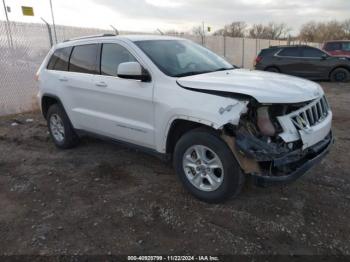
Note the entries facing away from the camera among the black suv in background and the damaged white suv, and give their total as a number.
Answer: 0

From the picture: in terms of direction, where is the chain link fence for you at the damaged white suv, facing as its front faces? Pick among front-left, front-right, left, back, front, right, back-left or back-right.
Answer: back

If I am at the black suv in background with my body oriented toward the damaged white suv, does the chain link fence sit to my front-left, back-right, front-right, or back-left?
front-right

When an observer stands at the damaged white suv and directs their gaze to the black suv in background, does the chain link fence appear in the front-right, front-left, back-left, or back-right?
front-left

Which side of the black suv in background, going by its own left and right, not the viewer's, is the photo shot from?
right

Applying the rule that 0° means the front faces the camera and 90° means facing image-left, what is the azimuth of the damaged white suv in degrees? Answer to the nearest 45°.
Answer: approximately 315°

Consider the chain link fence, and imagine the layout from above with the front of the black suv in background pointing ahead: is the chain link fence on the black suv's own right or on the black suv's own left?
on the black suv's own right

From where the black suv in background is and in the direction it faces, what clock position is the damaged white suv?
The damaged white suv is roughly at 3 o'clock from the black suv in background.

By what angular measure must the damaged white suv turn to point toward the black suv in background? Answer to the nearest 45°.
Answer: approximately 90° to its left
